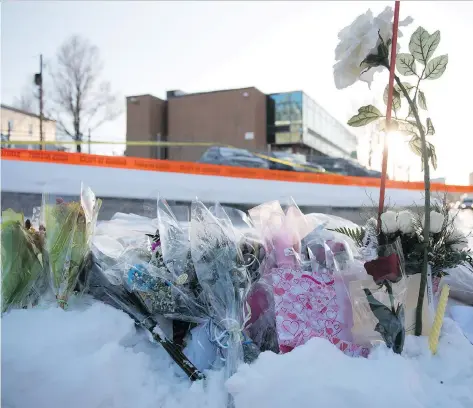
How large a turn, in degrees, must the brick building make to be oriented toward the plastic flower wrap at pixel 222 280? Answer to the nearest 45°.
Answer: approximately 45° to its right

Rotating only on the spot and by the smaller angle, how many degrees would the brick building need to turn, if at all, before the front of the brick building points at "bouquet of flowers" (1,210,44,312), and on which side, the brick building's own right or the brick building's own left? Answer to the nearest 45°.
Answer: approximately 45° to the brick building's own right

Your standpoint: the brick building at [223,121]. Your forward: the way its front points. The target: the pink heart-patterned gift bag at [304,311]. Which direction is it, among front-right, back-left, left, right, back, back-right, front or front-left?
front-right

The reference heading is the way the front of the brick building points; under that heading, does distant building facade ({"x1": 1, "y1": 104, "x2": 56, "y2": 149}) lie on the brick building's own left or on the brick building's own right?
on the brick building's own right

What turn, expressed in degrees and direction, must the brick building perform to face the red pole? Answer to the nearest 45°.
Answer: approximately 45° to its right

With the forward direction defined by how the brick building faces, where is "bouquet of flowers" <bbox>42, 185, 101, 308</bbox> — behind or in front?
in front

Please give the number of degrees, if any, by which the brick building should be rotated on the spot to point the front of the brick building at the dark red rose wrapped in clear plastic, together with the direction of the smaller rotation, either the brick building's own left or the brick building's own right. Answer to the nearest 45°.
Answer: approximately 45° to the brick building's own right

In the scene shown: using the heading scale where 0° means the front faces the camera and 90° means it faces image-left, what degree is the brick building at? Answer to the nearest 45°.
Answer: approximately 315°

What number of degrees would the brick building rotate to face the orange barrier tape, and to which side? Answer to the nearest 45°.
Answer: approximately 45° to its right
